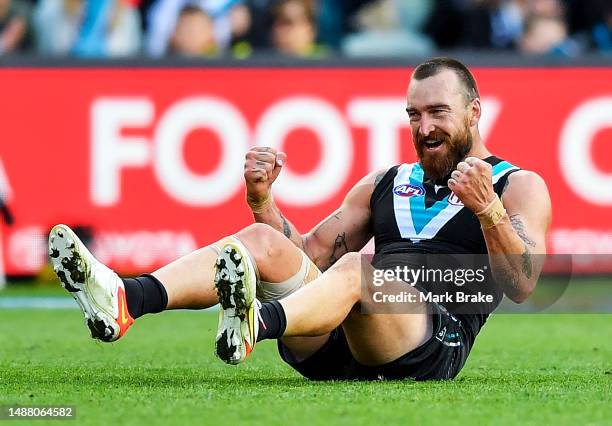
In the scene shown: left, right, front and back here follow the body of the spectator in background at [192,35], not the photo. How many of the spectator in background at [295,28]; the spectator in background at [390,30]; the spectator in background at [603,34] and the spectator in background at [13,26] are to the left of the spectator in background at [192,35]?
3

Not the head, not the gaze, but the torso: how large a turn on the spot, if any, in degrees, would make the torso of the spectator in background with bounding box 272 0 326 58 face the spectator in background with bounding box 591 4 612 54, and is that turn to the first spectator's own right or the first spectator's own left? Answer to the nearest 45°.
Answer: approximately 90° to the first spectator's own left

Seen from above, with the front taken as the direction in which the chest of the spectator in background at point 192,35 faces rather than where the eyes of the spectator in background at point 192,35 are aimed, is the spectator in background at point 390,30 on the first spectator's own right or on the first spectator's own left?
on the first spectator's own left

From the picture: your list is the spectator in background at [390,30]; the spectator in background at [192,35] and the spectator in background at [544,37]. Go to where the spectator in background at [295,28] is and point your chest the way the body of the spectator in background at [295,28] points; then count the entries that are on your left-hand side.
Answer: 2

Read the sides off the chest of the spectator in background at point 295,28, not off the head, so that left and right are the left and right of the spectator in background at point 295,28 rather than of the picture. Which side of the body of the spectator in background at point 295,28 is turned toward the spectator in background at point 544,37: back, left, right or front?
left

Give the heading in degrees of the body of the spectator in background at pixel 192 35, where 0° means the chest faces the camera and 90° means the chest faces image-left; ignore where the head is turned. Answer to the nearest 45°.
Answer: approximately 0°

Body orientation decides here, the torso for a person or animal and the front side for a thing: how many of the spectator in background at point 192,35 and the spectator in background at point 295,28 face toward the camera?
2

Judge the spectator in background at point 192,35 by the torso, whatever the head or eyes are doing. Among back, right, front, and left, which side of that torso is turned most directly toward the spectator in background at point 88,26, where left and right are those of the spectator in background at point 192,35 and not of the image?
right

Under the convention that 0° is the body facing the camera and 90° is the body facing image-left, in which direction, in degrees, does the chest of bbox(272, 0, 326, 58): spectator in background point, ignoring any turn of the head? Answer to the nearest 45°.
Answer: approximately 0°

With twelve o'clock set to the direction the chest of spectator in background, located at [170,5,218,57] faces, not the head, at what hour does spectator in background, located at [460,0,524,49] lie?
spectator in background, located at [460,0,524,49] is roughly at 9 o'clock from spectator in background, located at [170,5,218,57].

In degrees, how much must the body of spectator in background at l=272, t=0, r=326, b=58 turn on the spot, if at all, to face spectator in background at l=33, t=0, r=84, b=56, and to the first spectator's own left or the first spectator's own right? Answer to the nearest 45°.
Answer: approximately 90° to the first spectator's own right
